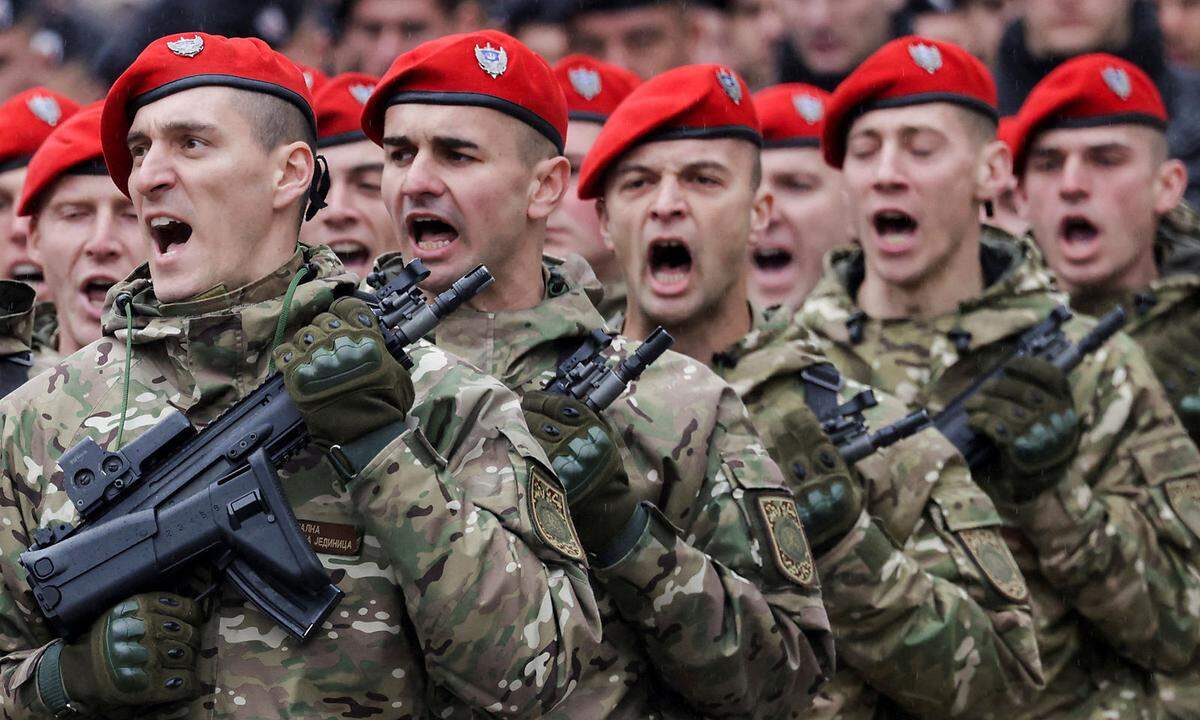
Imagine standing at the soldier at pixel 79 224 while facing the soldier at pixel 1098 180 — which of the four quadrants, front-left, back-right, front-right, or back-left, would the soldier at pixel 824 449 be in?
front-right

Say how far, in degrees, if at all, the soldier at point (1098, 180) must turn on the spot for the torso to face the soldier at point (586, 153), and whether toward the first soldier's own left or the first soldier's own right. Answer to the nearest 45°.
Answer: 0° — they already face them

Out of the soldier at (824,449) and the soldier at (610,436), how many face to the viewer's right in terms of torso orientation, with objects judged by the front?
0

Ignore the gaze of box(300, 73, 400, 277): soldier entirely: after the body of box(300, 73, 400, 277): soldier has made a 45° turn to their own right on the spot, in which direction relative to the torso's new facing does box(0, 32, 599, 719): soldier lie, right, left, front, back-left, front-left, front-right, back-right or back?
left

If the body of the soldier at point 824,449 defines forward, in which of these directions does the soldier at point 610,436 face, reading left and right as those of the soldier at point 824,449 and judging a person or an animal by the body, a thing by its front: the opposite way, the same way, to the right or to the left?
the same way

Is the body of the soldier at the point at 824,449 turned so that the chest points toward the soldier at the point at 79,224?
no

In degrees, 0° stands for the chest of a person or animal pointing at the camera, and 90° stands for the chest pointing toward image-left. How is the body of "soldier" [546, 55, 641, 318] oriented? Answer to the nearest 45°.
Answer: approximately 45°

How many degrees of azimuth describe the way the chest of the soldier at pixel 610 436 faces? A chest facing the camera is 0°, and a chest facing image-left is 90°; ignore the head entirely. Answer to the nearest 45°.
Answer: approximately 45°

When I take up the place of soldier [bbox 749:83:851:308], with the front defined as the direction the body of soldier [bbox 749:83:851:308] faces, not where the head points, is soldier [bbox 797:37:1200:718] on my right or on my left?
on my left

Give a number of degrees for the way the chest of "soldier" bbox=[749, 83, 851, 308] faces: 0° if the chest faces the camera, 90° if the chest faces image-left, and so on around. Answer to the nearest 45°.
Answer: approximately 45°

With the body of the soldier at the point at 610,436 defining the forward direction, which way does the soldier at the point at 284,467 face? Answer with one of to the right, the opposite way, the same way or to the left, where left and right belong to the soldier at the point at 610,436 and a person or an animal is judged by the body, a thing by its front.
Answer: the same way

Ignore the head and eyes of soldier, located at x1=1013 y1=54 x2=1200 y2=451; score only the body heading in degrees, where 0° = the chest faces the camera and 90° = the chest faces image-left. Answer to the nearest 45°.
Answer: approximately 45°

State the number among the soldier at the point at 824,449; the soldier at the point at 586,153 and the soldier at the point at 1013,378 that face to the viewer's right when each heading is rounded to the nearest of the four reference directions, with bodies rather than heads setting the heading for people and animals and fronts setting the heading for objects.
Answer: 0

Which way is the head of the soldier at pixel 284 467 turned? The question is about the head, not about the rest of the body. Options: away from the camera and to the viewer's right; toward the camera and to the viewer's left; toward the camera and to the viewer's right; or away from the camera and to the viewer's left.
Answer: toward the camera and to the viewer's left
